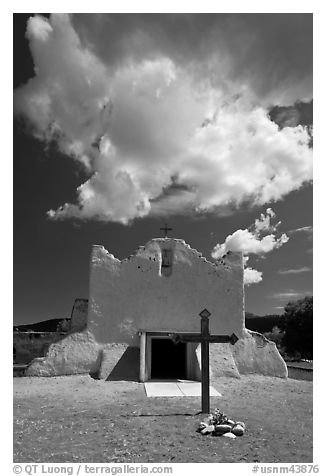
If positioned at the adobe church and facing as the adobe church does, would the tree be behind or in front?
behind

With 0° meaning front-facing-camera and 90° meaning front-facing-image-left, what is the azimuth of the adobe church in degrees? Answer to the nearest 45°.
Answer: approximately 0°
